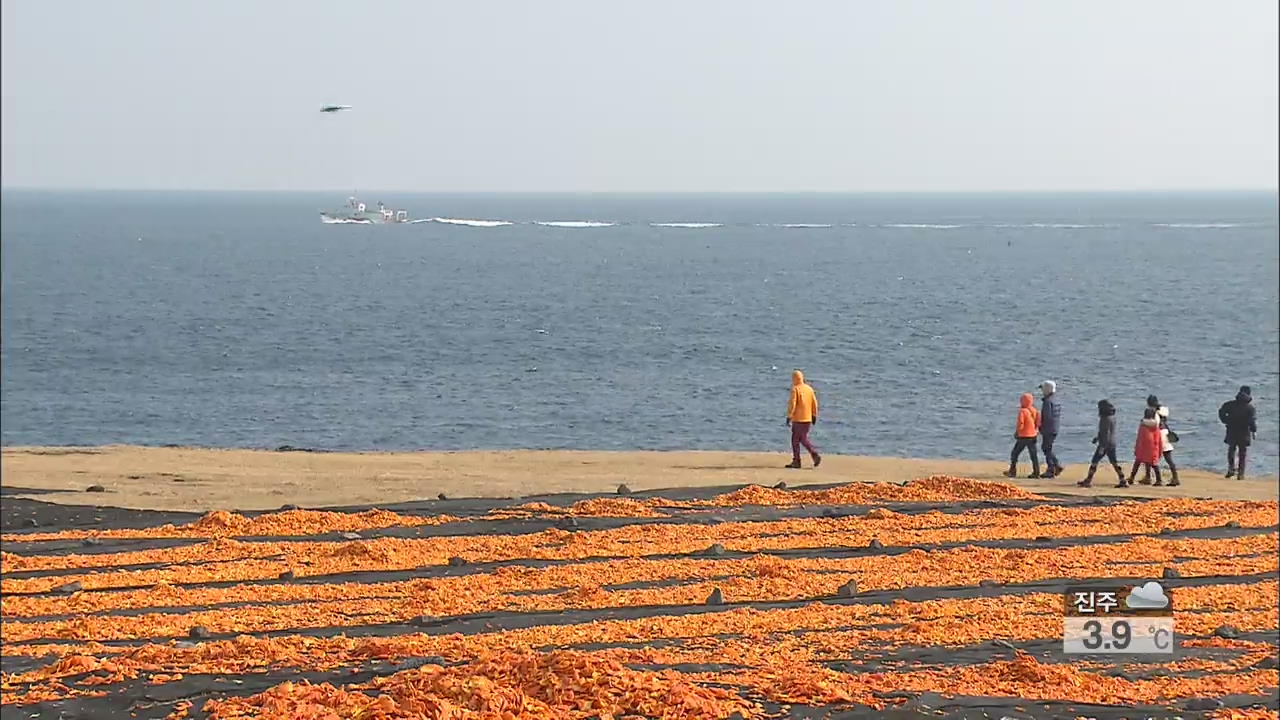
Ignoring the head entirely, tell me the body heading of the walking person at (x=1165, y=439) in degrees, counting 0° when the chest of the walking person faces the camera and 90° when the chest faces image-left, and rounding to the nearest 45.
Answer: approximately 90°

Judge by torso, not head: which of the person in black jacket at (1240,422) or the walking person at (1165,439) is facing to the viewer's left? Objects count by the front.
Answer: the walking person

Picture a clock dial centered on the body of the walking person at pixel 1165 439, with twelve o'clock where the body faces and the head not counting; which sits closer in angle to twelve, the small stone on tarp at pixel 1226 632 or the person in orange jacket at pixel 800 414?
the person in orange jacket

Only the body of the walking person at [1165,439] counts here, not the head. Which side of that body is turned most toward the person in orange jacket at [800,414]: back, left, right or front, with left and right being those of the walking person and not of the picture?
front

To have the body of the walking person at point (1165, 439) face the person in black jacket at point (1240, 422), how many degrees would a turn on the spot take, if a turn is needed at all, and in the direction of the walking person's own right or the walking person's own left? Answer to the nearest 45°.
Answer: approximately 135° to the walking person's own right

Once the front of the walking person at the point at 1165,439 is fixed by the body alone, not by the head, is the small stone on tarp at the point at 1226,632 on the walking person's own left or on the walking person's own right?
on the walking person's own left

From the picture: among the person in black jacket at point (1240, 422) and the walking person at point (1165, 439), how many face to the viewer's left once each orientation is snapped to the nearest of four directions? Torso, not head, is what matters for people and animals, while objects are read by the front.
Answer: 1

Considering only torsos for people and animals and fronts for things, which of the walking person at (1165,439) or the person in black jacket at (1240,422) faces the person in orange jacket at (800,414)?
the walking person
